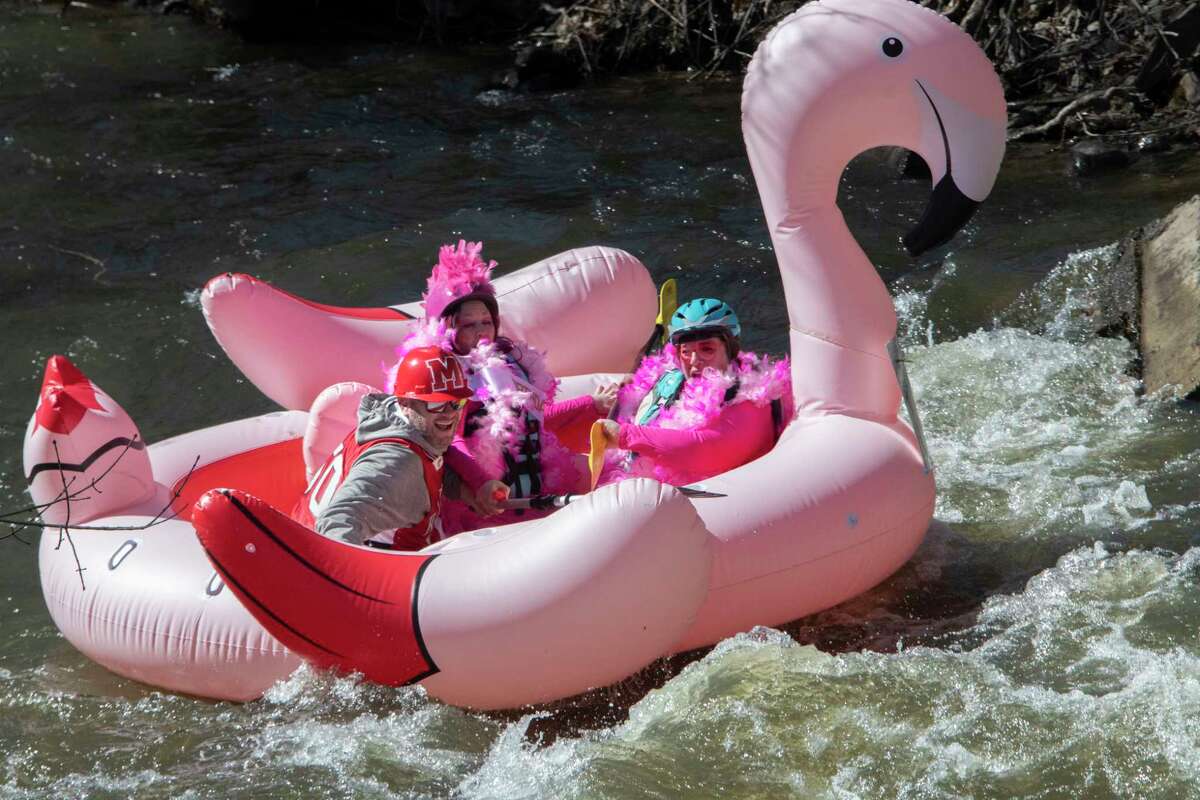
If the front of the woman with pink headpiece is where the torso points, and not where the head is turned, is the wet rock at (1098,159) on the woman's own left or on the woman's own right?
on the woman's own left

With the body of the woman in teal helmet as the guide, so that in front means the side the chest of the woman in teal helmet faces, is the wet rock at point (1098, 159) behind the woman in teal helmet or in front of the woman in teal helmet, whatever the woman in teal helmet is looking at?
behind

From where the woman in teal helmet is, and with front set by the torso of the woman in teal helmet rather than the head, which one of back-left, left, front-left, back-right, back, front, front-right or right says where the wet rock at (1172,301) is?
back

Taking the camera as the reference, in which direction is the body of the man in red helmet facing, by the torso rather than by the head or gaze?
to the viewer's right

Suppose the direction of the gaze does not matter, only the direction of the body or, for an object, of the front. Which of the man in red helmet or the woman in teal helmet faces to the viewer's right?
the man in red helmet

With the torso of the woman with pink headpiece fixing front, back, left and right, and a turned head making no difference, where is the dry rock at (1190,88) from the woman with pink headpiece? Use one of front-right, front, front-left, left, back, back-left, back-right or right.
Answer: left

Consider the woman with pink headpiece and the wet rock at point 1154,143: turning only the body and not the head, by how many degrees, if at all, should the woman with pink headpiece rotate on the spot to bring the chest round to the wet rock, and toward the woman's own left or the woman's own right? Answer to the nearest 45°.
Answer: approximately 90° to the woman's own left

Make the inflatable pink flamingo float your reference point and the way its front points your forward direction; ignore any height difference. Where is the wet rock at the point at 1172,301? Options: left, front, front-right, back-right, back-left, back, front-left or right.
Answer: front-left

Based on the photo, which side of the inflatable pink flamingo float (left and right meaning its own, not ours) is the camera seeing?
right
